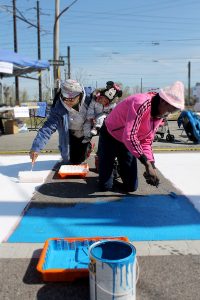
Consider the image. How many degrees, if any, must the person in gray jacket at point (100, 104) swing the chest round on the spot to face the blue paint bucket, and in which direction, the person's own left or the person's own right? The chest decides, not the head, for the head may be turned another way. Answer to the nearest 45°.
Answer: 0° — they already face it

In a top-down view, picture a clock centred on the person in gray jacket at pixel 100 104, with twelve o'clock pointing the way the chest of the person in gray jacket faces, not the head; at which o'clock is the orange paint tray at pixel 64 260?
The orange paint tray is roughly at 12 o'clock from the person in gray jacket.

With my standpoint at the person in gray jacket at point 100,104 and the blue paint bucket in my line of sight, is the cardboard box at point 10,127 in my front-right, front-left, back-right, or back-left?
back-right

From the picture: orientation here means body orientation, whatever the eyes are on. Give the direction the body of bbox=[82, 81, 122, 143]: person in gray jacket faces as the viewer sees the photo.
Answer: toward the camera
